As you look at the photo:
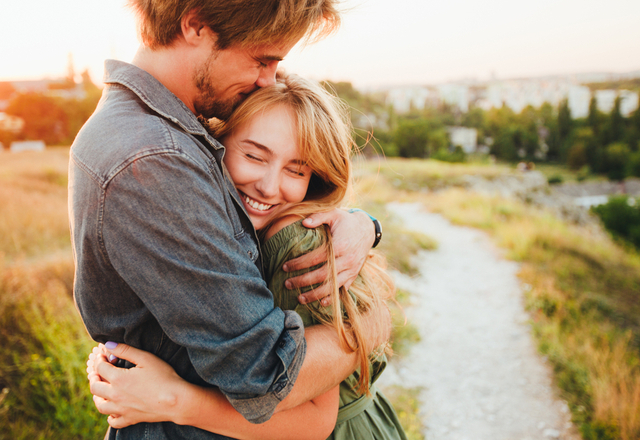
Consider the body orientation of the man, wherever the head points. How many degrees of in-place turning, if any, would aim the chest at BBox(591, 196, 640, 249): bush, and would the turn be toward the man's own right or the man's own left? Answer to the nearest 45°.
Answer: approximately 45° to the man's own left

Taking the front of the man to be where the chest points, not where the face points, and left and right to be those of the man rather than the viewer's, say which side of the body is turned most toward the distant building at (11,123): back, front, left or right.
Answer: left

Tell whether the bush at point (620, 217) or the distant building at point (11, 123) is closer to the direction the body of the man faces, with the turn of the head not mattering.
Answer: the bush

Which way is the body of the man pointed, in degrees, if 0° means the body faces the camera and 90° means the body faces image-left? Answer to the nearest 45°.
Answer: approximately 270°

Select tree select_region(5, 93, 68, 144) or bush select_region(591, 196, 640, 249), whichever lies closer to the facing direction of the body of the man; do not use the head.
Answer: the bush

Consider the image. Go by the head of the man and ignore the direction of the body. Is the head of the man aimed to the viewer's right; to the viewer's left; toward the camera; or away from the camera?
to the viewer's right

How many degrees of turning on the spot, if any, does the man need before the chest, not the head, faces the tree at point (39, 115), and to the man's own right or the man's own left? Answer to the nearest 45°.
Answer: approximately 90° to the man's own left

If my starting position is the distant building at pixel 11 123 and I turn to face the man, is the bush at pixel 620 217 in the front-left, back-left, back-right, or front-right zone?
front-left

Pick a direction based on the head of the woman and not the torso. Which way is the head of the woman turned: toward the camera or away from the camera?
toward the camera
